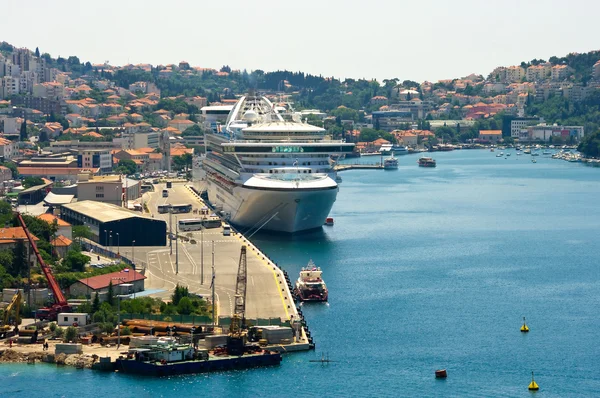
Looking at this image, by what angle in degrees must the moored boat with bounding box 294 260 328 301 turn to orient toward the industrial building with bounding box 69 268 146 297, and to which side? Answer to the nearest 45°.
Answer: approximately 90° to its left

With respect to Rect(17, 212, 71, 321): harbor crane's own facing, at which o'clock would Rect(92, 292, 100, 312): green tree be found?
The green tree is roughly at 7 o'clock from the harbor crane.

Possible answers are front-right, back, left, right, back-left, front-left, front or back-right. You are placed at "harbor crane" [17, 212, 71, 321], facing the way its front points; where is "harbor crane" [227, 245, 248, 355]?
back-left

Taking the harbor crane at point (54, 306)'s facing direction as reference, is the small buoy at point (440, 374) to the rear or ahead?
to the rear

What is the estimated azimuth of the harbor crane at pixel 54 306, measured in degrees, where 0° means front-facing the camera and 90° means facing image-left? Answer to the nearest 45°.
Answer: approximately 90°

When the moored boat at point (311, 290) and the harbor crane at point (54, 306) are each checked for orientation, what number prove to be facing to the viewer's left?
1

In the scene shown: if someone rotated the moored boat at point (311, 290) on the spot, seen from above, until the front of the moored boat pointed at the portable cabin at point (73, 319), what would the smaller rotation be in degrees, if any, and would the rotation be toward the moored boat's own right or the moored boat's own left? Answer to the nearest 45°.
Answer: approximately 135° to the moored boat's own left

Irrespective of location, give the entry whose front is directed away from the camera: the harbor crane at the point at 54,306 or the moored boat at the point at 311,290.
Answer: the moored boat

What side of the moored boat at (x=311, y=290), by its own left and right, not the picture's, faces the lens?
back
